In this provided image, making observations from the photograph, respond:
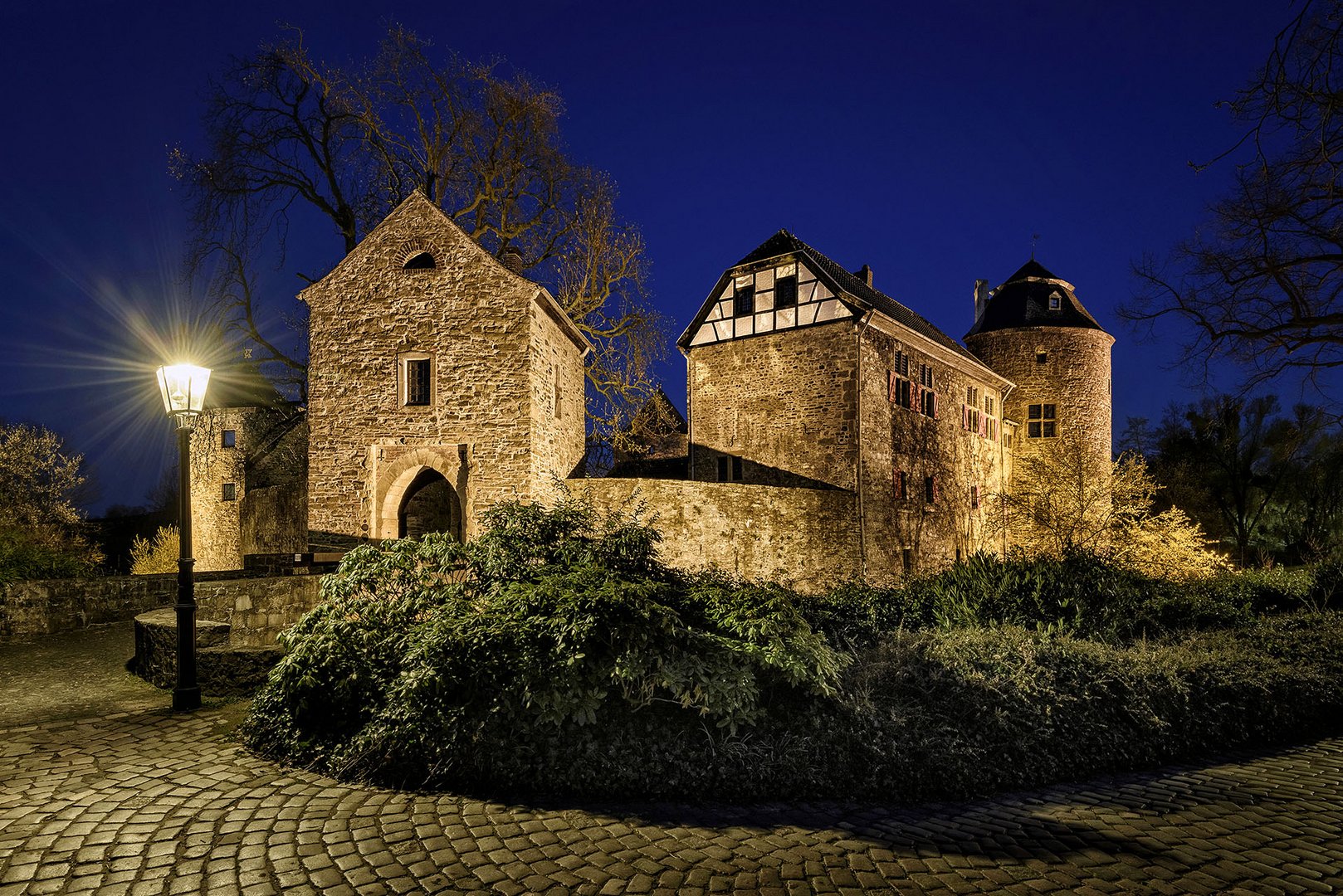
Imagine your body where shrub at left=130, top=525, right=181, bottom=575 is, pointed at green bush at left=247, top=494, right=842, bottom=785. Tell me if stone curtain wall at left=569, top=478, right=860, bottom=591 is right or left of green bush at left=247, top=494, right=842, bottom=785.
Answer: left

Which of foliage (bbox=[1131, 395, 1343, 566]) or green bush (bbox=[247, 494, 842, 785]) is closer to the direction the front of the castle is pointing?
the green bush

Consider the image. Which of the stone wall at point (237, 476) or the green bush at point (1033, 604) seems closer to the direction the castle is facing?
the green bush

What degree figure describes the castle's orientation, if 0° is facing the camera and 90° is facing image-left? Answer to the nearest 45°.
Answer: approximately 0°

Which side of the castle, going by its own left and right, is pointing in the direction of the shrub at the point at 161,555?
right
